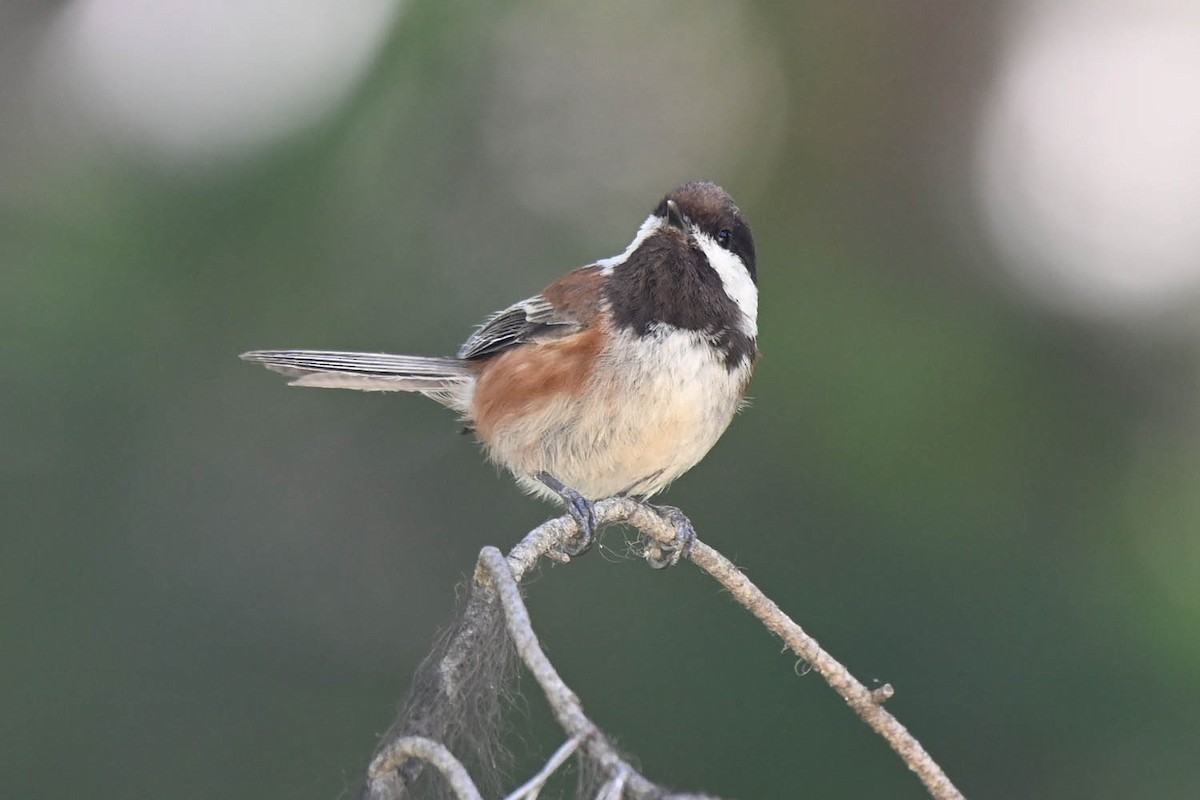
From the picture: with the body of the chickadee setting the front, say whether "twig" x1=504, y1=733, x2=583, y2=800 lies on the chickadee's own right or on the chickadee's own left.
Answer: on the chickadee's own right

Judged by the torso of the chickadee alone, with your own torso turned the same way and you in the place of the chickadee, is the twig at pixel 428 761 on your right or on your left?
on your right

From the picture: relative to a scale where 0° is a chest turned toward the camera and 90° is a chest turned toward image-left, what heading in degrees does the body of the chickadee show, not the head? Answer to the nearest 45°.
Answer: approximately 315°
